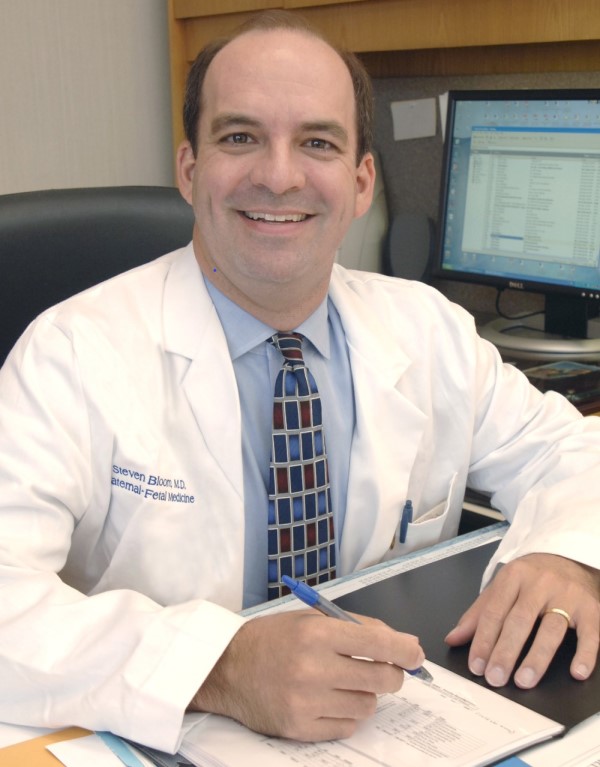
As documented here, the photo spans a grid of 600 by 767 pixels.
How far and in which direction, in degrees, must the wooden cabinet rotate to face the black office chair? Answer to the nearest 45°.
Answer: approximately 45° to its right

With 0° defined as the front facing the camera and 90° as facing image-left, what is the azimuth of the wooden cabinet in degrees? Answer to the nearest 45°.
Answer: approximately 0°

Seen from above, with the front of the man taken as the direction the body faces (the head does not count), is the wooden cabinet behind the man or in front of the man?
behind

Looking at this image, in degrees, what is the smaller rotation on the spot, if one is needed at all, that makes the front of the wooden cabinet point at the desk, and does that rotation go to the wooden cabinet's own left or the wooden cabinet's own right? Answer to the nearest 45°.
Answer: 0° — it already faces it

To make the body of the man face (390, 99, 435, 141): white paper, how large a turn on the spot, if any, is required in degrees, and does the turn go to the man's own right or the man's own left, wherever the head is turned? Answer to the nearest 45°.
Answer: approximately 180°

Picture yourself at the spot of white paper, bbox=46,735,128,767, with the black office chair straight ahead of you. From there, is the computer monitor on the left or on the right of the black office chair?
right

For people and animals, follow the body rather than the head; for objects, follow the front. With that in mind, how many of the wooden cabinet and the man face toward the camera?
2

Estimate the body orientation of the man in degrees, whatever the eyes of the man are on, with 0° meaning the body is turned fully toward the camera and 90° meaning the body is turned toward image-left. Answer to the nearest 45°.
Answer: approximately 0°
